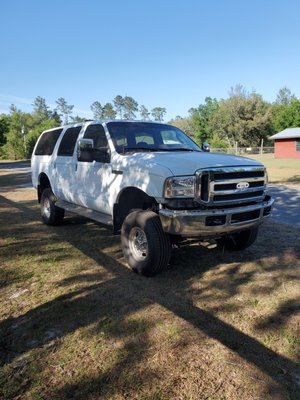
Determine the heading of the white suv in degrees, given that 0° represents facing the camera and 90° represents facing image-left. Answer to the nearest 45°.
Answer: approximately 315°
